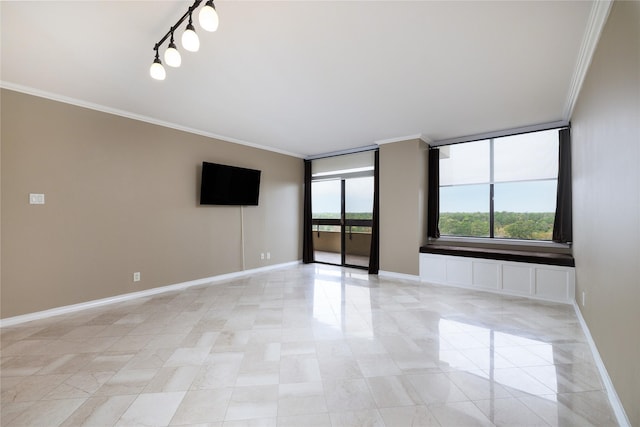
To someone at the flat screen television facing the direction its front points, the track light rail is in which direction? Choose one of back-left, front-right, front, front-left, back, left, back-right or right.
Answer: front-right

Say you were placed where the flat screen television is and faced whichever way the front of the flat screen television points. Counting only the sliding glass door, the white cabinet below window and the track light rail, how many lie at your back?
0

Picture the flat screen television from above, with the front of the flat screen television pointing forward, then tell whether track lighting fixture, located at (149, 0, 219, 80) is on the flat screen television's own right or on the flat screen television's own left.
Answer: on the flat screen television's own right

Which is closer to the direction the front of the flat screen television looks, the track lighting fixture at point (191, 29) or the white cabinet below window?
the white cabinet below window

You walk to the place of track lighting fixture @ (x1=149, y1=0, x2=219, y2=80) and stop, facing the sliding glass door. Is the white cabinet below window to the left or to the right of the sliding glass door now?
right

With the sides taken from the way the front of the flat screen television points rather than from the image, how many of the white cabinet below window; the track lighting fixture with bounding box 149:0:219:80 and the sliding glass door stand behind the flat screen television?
0

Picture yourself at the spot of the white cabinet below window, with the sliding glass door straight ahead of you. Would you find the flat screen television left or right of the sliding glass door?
left

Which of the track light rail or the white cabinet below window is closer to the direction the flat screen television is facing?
the white cabinet below window

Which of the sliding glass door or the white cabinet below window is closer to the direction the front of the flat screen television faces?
the white cabinet below window

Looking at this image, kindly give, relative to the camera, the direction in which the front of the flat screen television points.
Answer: facing the viewer and to the right of the viewer

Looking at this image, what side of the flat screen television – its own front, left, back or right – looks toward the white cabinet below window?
front

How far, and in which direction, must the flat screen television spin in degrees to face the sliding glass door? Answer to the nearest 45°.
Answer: approximately 45° to its left
